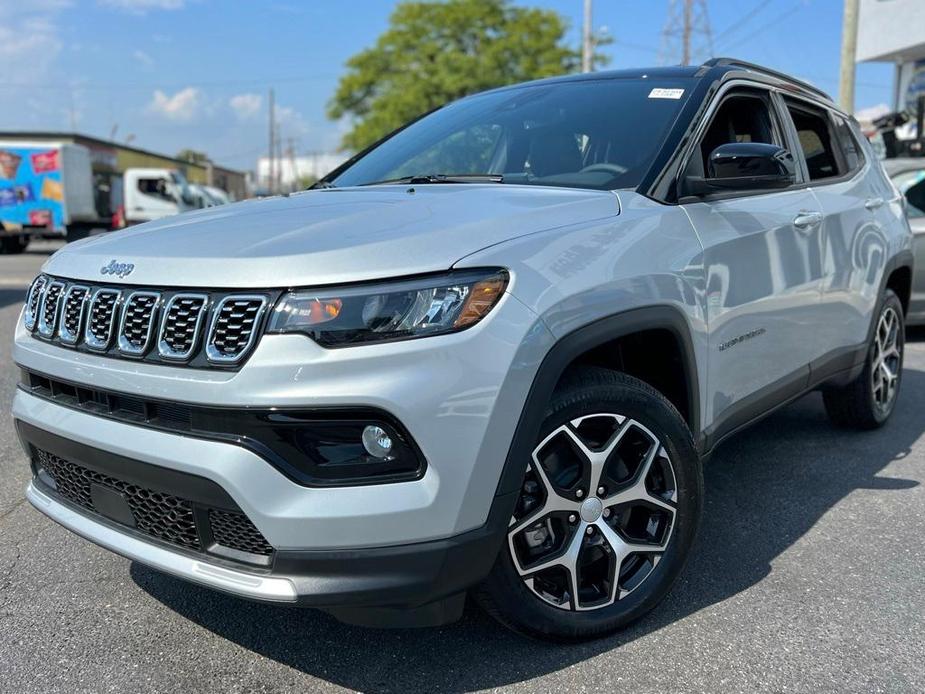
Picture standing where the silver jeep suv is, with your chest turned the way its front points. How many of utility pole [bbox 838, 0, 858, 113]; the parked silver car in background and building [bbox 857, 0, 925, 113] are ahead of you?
0

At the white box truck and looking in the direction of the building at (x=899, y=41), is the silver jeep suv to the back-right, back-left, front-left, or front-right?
front-right

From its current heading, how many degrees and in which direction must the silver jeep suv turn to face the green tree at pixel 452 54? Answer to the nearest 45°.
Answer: approximately 135° to its right

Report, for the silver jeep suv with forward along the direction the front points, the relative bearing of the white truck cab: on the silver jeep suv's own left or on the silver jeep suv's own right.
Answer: on the silver jeep suv's own right

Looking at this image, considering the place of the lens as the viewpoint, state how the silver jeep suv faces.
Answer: facing the viewer and to the left of the viewer
